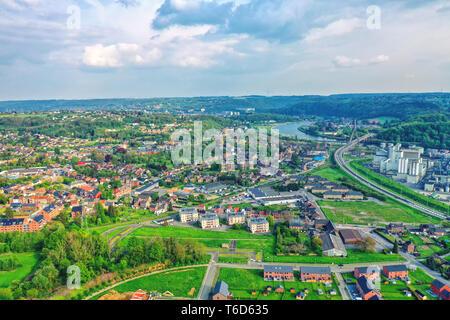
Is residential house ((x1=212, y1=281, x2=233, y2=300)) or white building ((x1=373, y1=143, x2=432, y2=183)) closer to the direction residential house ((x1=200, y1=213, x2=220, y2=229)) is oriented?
the residential house

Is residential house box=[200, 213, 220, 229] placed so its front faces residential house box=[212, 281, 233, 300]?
yes

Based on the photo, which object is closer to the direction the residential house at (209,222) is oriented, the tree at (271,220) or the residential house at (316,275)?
the residential house

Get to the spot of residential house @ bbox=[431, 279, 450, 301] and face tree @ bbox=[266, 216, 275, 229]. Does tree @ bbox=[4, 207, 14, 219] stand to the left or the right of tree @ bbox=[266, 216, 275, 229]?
left

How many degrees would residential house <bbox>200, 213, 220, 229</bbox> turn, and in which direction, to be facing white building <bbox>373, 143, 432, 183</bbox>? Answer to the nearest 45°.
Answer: approximately 135° to its left

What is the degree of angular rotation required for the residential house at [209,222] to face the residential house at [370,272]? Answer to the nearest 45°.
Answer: approximately 45° to its left

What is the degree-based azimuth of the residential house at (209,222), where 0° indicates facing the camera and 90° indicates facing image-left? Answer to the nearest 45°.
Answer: approximately 0°

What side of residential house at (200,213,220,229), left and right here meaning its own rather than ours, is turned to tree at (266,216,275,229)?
left
